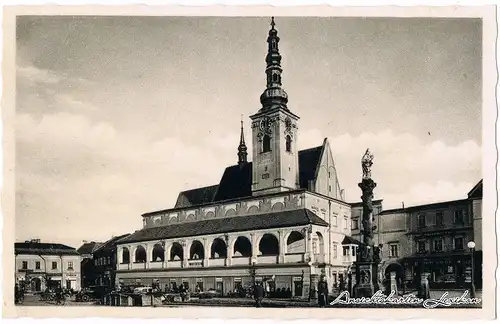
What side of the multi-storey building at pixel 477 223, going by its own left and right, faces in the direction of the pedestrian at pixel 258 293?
front

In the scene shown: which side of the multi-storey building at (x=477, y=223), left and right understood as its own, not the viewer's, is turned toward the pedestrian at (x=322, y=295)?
front

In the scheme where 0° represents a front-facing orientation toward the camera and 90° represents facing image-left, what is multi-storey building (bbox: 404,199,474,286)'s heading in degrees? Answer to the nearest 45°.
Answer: approximately 45°

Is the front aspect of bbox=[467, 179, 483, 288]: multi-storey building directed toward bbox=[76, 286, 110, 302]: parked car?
yes

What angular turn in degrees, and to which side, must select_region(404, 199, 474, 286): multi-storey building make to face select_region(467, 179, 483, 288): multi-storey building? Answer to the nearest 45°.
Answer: approximately 90° to its left

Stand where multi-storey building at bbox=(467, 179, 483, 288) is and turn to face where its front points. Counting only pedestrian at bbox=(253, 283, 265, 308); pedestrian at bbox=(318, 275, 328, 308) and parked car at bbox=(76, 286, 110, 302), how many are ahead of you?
3

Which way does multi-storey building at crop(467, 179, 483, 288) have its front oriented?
to the viewer's left
